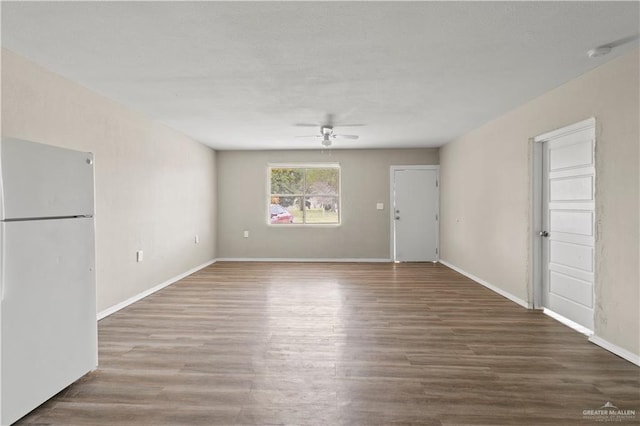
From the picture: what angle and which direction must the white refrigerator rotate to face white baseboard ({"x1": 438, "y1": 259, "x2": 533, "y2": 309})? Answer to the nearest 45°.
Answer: approximately 45° to its left

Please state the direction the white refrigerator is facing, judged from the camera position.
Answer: facing the viewer and to the right of the viewer

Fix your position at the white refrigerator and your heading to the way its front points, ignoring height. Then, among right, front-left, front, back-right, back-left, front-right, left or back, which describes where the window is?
left

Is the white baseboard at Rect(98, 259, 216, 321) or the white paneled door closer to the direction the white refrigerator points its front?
the white paneled door

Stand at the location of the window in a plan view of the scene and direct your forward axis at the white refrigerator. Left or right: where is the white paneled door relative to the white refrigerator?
left

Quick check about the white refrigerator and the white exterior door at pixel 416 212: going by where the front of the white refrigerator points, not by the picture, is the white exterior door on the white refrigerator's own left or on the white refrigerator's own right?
on the white refrigerator's own left
